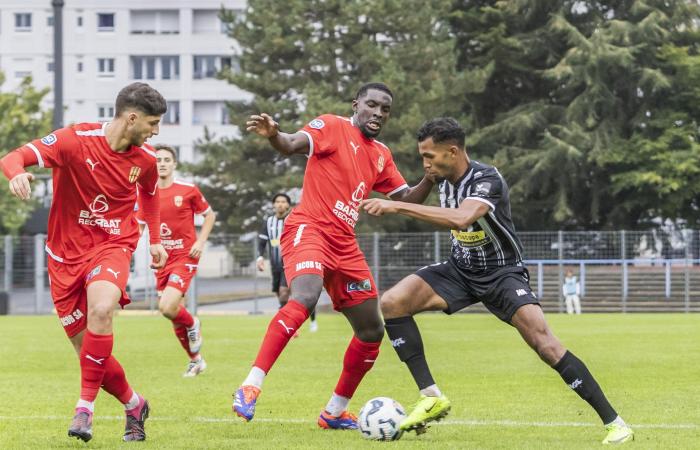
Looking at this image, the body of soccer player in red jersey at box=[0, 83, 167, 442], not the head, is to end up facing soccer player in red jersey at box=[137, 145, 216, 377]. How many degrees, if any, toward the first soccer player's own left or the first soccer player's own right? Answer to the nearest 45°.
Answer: approximately 135° to the first soccer player's own left

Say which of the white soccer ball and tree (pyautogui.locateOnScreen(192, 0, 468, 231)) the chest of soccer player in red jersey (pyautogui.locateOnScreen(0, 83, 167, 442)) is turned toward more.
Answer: the white soccer ball

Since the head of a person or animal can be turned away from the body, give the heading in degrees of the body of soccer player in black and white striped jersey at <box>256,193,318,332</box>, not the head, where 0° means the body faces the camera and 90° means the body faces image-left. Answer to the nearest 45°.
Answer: approximately 0°

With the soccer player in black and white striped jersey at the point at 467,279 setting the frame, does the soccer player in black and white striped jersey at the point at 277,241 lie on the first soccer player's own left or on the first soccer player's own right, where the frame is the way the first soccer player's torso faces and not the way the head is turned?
on the first soccer player's own right

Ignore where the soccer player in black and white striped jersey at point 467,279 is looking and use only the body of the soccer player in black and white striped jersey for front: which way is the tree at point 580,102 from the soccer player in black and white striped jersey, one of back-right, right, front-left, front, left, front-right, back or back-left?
back-right

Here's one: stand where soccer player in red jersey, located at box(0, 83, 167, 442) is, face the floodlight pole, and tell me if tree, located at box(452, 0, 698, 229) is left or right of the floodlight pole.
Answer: right

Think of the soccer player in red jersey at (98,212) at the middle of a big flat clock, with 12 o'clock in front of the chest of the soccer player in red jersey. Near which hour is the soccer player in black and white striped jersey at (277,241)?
The soccer player in black and white striped jersey is roughly at 8 o'clock from the soccer player in red jersey.

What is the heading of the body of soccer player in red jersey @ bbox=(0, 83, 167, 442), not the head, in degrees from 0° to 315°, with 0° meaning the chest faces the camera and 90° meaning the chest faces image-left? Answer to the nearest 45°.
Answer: approximately 315°
